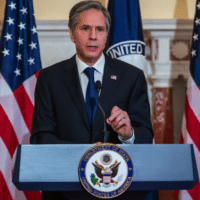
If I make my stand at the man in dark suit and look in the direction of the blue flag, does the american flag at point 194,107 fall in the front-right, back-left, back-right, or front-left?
front-right

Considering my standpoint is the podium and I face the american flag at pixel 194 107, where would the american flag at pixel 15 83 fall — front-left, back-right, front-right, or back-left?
front-left

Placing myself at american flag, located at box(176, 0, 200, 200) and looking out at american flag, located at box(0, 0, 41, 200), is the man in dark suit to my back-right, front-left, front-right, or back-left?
front-left

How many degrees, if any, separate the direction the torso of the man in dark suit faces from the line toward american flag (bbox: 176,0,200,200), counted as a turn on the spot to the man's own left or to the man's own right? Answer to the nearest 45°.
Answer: approximately 135° to the man's own left

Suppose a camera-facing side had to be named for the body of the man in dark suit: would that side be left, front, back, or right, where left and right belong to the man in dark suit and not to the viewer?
front

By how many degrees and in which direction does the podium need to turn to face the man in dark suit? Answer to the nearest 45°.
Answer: approximately 180°

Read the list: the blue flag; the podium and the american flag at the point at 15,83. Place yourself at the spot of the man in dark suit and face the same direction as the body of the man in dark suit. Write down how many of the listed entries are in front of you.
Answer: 1

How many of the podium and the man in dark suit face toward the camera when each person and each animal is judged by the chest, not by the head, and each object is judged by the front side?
2

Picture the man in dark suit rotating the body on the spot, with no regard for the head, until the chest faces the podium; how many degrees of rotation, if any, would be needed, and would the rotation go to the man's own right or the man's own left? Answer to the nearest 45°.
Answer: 0° — they already face it

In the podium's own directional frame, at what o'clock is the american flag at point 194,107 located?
The american flag is roughly at 7 o'clock from the podium.

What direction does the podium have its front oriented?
toward the camera

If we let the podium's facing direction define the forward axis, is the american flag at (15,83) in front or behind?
behind

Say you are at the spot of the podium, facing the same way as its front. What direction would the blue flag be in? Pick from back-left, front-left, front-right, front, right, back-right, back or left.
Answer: back
